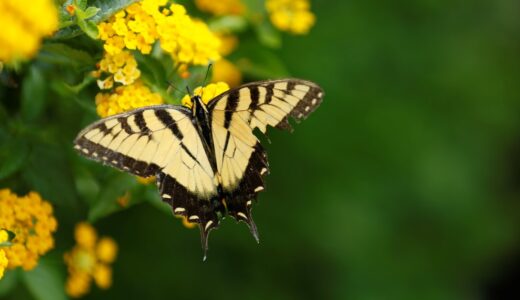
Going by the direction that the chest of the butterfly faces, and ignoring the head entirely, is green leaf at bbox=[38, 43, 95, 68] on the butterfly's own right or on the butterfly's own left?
on the butterfly's own left

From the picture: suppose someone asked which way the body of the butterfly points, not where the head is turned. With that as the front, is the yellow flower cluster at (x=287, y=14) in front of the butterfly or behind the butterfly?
in front

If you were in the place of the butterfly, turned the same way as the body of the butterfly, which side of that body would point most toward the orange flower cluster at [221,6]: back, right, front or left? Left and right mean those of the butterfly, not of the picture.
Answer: front

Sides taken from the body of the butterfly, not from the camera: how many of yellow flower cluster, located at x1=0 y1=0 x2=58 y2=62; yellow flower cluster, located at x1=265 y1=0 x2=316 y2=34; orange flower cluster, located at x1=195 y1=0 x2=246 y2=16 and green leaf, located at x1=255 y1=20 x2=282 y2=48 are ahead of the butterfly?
3

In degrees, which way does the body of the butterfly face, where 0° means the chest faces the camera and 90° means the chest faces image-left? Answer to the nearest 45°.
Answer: approximately 180°

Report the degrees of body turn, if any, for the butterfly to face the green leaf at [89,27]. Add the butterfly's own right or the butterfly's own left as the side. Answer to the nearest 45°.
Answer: approximately 90° to the butterfly's own left

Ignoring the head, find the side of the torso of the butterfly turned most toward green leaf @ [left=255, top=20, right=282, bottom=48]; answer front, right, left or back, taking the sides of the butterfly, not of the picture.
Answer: front

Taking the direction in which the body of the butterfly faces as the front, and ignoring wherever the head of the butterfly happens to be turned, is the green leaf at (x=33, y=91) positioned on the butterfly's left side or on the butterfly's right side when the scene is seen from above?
on the butterfly's left side

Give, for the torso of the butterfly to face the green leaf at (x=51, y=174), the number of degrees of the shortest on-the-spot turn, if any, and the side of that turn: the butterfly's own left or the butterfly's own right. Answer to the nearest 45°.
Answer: approximately 90° to the butterfly's own left

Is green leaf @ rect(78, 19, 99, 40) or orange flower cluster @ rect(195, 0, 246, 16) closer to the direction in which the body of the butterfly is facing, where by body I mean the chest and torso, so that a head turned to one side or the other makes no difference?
the orange flower cluster
